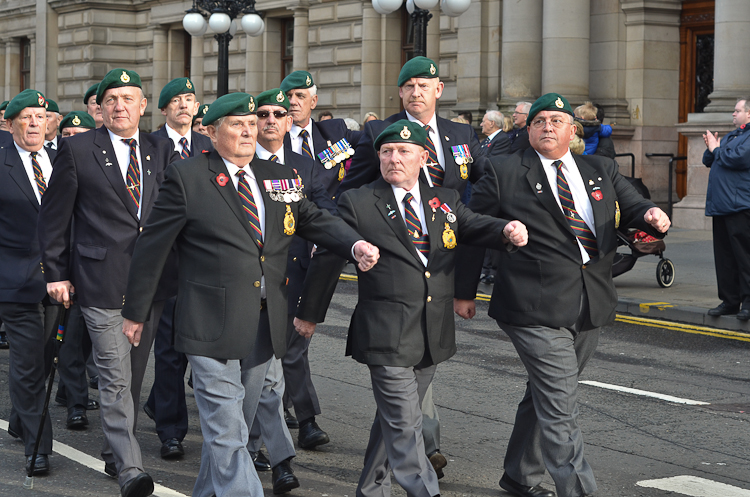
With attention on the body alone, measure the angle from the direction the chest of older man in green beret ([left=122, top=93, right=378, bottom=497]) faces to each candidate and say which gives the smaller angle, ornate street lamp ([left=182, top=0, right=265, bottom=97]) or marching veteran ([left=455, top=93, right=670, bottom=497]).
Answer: the marching veteran

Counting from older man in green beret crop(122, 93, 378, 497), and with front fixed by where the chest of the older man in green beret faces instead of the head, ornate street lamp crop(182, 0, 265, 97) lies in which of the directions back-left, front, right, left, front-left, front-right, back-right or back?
back-left

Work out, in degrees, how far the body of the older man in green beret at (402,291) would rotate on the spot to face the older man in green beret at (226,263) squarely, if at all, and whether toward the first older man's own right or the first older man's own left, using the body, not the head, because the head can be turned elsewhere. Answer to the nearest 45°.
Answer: approximately 135° to the first older man's own right

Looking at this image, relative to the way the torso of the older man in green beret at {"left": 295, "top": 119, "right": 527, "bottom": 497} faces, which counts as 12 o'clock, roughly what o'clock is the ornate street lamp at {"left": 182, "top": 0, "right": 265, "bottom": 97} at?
The ornate street lamp is roughly at 7 o'clock from the older man in green beret.

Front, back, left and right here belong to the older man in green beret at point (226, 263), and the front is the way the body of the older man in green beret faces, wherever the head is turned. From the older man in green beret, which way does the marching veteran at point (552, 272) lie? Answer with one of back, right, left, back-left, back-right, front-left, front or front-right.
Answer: front-left

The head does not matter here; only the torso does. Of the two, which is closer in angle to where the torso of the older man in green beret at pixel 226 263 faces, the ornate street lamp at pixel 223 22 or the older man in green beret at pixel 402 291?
the older man in green beret

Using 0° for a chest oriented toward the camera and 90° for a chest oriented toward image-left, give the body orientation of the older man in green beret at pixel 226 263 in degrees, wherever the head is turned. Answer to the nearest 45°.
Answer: approximately 315°

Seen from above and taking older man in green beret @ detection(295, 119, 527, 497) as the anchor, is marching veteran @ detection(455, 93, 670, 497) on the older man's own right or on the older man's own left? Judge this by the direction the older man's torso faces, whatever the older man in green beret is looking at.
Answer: on the older man's own left

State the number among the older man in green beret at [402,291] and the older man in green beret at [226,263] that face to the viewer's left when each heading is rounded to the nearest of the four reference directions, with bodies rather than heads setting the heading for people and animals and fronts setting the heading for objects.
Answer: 0
